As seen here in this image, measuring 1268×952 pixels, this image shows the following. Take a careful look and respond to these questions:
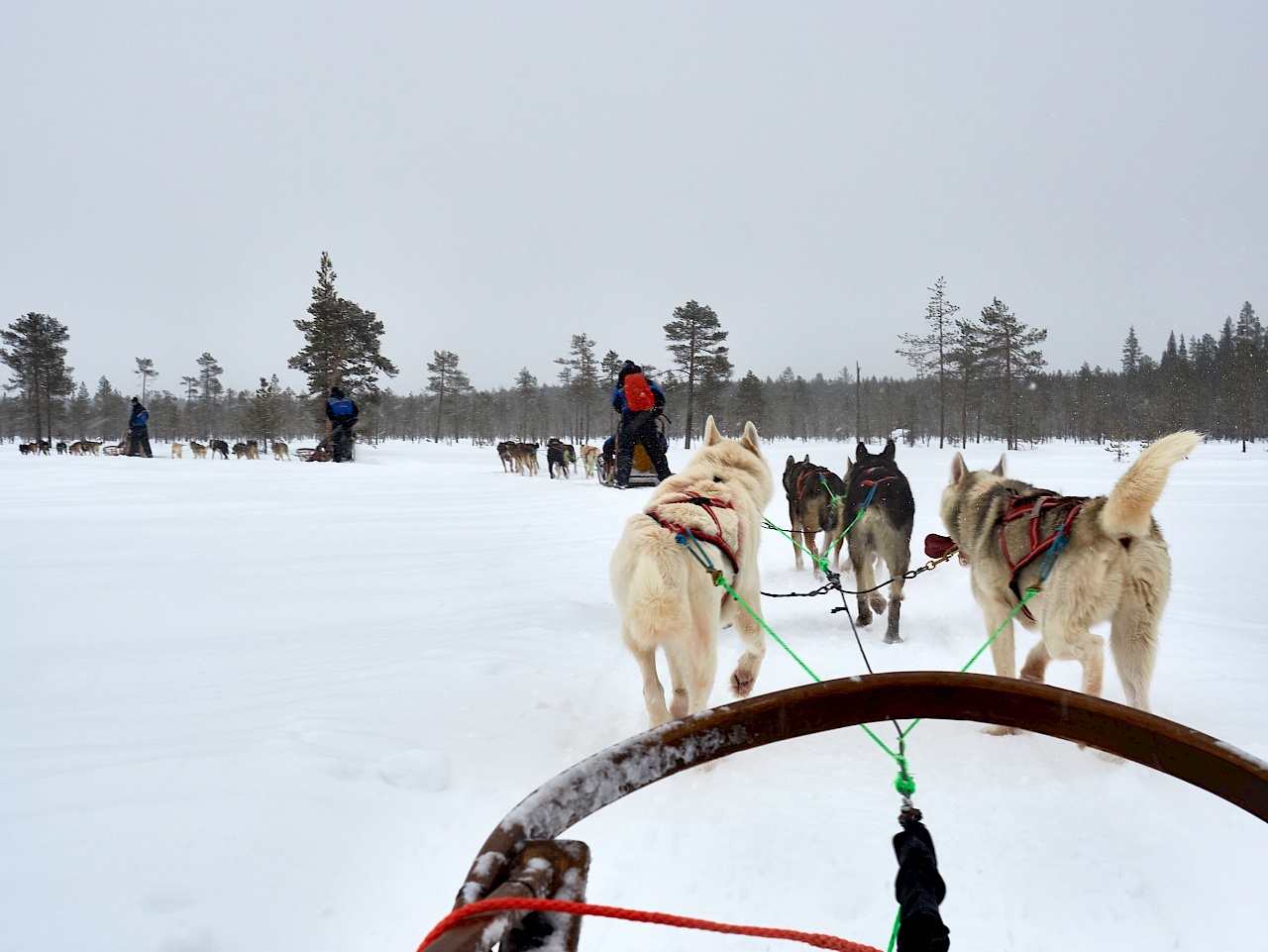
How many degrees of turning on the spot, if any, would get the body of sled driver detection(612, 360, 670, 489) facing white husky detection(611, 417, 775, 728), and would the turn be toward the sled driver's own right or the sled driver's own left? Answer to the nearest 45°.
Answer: approximately 180°

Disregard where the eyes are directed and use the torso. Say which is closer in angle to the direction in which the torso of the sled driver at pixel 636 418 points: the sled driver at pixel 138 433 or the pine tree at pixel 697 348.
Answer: the pine tree

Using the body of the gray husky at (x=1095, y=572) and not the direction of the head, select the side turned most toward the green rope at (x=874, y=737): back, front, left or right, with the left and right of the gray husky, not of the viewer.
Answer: left

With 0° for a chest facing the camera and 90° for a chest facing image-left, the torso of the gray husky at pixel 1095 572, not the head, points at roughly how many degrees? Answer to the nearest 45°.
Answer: approximately 135°

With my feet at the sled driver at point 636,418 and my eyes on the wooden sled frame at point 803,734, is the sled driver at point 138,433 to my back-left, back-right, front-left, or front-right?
back-right

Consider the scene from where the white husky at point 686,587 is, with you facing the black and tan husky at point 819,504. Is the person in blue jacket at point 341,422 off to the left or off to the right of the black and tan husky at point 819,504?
left

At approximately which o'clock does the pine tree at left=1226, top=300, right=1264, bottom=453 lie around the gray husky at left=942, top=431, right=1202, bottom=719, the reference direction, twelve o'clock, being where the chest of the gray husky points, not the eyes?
The pine tree is roughly at 2 o'clock from the gray husky.

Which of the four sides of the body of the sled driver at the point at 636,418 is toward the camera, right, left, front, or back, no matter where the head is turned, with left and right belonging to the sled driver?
back

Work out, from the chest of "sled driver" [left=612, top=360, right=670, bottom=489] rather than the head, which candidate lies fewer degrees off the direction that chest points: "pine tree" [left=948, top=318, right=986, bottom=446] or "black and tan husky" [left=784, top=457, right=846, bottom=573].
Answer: the pine tree

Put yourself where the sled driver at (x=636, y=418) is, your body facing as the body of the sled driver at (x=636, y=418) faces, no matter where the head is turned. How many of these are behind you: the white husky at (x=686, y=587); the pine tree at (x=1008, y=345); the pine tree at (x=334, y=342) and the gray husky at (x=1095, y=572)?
2
